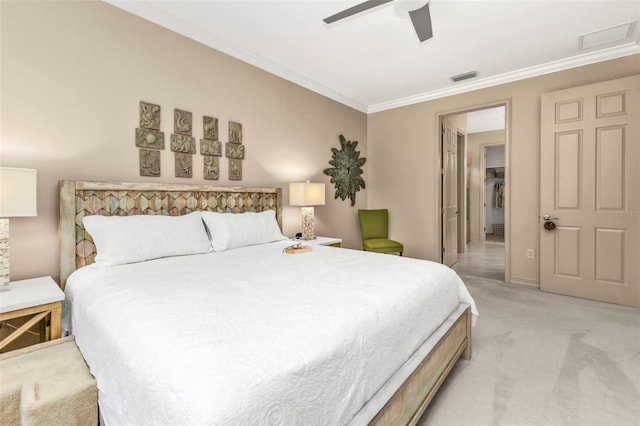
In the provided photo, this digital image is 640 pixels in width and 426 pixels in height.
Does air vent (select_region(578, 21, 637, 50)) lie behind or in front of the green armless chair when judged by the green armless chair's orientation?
in front

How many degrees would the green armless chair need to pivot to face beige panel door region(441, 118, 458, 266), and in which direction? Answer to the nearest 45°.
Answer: approximately 45° to its left

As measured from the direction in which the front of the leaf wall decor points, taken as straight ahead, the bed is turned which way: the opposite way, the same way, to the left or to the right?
the same way

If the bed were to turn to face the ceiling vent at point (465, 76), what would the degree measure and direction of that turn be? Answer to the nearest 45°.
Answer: approximately 90° to its left

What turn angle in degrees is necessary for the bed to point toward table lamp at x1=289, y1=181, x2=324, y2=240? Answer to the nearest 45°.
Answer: approximately 135° to its left

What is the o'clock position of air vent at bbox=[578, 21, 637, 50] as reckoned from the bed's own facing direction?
The air vent is roughly at 10 o'clock from the bed.

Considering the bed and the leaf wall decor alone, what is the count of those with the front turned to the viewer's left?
0

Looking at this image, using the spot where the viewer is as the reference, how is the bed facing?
facing the viewer and to the right of the viewer

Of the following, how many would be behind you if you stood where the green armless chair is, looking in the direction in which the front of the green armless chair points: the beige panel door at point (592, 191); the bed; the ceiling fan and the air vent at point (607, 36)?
0

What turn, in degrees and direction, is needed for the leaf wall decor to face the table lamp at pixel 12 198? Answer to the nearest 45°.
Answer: approximately 90° to its right

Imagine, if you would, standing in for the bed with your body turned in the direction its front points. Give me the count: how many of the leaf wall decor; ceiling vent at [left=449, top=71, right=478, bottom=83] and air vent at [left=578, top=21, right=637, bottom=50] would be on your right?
0

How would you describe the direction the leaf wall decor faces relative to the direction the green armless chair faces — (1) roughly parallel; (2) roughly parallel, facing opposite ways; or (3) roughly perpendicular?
roughly parallel

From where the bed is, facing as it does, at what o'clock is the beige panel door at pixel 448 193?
The beige panel door is roughly at 9 o'clock from the bed.

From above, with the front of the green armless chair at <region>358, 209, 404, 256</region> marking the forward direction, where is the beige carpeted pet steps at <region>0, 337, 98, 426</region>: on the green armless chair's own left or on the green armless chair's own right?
on the green armless chair's own right
